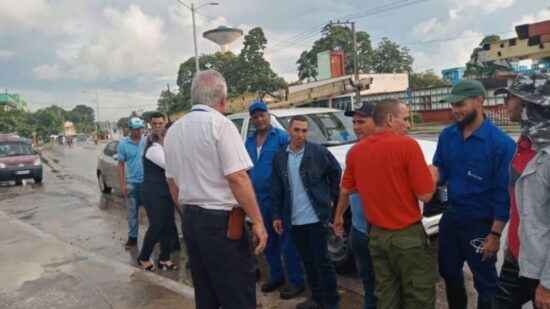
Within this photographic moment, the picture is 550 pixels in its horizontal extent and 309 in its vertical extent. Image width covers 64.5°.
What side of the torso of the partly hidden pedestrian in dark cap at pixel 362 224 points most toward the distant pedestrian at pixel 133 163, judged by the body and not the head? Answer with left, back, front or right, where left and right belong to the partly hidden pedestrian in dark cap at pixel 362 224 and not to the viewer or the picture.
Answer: right

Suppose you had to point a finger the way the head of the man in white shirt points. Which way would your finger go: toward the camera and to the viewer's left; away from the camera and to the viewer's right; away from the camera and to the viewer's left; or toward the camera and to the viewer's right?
away from the camera and to the viewer's right

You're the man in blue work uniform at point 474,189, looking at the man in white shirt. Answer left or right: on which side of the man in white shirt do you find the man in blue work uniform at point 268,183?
right

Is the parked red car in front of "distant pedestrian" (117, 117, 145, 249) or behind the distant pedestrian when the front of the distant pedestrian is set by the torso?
behind

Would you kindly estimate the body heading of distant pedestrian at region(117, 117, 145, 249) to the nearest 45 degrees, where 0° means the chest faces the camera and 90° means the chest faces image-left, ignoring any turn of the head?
approximately 315°

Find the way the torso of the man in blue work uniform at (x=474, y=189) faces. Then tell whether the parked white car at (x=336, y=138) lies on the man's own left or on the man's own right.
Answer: on the man's own right
